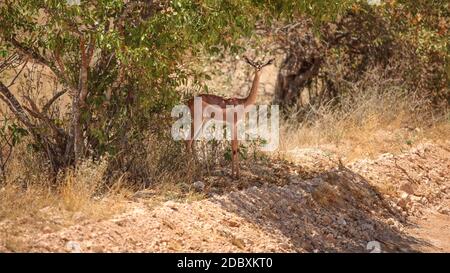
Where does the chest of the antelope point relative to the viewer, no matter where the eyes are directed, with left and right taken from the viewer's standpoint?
facing to the right of the viewer

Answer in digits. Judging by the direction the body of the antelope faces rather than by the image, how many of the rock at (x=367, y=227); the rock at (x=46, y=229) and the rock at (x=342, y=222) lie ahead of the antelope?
2

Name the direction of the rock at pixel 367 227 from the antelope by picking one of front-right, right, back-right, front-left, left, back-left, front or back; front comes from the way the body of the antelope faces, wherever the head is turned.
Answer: front

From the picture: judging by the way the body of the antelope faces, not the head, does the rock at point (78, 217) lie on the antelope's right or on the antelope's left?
on the antelope's right

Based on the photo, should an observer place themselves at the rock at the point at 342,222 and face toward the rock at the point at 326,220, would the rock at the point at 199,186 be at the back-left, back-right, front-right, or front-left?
front-right

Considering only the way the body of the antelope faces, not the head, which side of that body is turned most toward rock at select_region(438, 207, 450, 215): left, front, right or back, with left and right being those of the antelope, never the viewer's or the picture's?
front

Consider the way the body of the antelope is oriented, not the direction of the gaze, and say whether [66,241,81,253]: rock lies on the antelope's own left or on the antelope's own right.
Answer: on the antelope's own right

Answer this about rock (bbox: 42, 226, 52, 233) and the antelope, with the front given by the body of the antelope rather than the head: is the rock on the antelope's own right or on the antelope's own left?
on the antelope's own right

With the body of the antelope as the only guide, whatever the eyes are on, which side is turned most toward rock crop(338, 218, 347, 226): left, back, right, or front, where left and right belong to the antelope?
right

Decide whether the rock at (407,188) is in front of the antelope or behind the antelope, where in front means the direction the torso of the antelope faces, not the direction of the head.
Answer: in front
